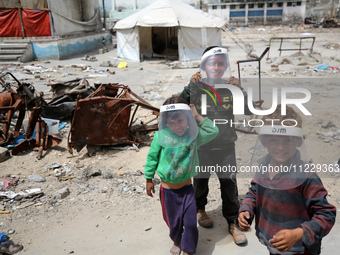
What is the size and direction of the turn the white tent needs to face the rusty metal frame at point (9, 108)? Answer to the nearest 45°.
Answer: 0° — it already faces it

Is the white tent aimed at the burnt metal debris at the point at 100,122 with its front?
yes

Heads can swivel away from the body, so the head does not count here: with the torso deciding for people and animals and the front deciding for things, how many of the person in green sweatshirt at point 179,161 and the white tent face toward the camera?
2

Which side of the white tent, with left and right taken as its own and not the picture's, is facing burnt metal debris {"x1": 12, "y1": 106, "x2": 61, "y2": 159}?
front

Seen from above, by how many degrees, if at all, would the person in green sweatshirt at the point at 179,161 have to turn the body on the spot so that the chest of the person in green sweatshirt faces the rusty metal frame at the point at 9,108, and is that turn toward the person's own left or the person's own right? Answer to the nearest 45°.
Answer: approximately 135° to the person's own right

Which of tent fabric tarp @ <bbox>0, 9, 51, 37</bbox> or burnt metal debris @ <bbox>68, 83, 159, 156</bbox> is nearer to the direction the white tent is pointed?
the burnt metal debris

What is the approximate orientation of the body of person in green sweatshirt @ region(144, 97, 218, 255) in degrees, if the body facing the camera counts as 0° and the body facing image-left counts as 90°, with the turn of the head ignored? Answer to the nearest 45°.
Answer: approximately 0°

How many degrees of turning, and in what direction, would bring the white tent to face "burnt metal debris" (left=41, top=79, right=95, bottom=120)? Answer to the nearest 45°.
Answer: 0° — it already faces it

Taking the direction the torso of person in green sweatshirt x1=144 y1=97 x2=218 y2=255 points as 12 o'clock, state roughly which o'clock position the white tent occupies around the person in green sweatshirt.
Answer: The white tent is roughly at 6 o'clock from the person in green sweatshirt.

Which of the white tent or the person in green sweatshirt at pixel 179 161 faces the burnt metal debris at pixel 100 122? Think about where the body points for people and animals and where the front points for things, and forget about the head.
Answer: the white tent
